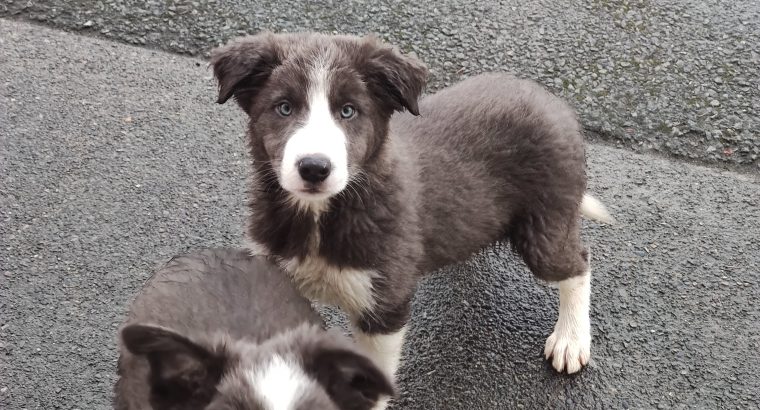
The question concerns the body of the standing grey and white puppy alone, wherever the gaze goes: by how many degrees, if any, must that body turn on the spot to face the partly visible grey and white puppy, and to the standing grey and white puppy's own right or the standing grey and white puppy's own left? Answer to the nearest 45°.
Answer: approximately 45° to the standing grey and white puppy's own left

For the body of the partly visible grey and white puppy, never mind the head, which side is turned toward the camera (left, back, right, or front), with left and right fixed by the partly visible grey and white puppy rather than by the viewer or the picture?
front

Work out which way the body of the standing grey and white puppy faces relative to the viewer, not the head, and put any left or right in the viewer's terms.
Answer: facing the viewer and to the left of the viewer

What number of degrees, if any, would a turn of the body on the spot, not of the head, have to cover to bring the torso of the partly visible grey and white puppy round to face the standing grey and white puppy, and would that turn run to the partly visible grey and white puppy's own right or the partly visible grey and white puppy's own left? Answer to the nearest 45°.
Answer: approximately 135° to the partly visible grey and white puppy's own left

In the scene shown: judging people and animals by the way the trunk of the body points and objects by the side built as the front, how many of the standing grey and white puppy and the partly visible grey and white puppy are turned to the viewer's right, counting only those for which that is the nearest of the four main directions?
0
